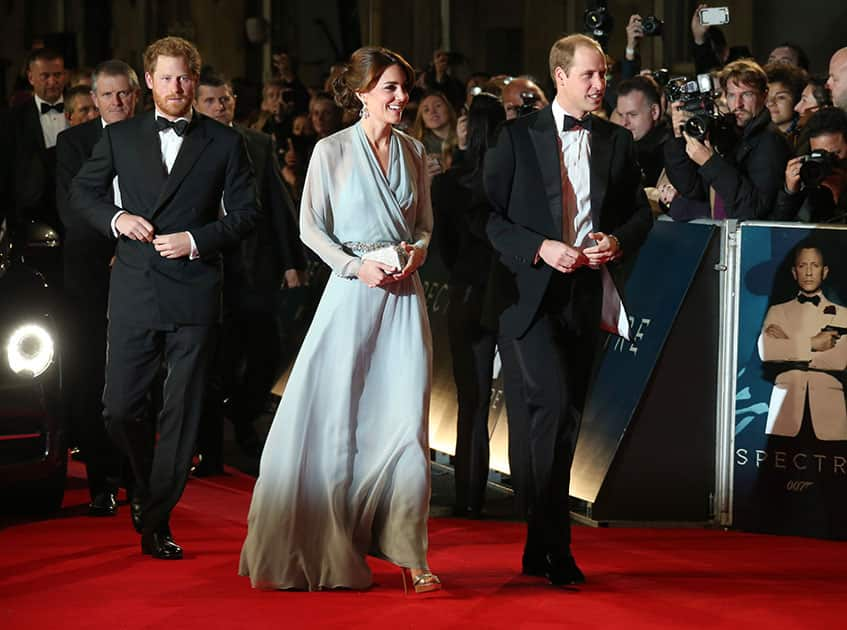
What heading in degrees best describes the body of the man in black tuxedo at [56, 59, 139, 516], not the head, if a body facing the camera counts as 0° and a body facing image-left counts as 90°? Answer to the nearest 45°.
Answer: approximately 315°

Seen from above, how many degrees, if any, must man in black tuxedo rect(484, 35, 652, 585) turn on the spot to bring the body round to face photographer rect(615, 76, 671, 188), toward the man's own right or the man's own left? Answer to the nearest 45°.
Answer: approximately 135° to the man's own left

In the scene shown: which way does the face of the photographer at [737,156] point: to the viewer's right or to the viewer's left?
to the viewer's left

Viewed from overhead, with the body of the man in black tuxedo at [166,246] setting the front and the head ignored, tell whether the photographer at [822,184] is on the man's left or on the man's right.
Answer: on the man's left

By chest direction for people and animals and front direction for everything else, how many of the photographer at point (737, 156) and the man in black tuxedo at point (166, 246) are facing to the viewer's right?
0

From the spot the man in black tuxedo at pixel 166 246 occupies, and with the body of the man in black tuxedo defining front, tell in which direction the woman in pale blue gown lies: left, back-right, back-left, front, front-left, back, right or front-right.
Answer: front-left

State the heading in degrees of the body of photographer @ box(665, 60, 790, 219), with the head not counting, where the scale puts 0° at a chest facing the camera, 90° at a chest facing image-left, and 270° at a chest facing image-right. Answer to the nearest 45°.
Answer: approximately 45°

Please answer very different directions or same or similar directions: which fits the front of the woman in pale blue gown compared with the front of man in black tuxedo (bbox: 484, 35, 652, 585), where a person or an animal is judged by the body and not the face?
same or similar directions

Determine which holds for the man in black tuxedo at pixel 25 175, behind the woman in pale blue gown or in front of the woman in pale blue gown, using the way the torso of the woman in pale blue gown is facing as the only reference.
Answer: behind

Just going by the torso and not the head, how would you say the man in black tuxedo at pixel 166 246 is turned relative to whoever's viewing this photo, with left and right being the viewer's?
facing the viewer

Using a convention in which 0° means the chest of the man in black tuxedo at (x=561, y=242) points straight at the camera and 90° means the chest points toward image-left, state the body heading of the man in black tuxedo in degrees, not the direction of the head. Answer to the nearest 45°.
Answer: approximately 315°

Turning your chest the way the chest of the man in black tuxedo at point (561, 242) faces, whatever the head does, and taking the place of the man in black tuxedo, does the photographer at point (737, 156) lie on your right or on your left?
on your left

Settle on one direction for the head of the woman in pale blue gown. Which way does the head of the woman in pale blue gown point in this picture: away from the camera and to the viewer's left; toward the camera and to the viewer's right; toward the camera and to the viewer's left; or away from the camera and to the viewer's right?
toward the camera and to the viewer's right

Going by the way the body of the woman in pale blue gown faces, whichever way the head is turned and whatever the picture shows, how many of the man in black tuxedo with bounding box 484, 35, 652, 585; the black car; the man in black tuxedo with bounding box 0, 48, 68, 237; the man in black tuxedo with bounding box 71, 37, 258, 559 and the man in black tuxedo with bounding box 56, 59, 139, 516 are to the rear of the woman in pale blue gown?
4
